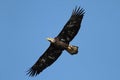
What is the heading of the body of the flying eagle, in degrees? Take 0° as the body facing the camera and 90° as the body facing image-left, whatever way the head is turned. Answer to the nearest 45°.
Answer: approximately 90°
